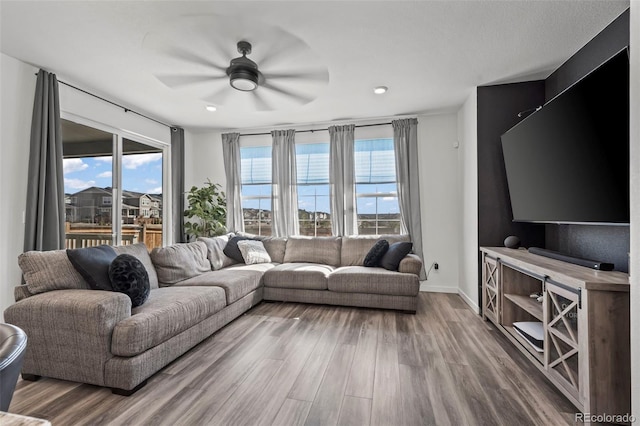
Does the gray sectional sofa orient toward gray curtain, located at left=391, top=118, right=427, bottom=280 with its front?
no

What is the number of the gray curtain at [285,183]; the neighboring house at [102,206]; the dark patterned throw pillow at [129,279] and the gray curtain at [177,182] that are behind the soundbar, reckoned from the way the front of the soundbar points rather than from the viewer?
0

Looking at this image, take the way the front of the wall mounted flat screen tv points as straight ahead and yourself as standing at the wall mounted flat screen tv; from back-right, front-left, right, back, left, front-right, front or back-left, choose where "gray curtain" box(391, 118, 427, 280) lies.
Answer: right

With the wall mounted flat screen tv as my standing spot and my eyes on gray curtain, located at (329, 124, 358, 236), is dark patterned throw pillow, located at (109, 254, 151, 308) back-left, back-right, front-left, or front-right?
front-left

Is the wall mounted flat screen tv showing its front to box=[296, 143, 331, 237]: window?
no

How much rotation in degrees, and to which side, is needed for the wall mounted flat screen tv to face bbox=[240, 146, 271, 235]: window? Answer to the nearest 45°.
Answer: approximately 45° to its right

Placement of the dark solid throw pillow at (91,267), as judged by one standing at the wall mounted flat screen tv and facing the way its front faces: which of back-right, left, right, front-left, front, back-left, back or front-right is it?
front

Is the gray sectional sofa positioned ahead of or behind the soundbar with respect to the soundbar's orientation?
ahead

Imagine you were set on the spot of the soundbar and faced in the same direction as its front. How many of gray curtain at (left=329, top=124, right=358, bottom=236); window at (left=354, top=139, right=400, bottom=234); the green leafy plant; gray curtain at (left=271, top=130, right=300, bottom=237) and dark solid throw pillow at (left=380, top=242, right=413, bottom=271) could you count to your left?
0

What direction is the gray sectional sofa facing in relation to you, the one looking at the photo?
facing the viewer and to the right of the viewer

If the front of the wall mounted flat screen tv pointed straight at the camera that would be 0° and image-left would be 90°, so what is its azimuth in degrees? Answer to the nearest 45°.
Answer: approximately 45°

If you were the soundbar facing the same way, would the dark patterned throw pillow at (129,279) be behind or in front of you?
in front

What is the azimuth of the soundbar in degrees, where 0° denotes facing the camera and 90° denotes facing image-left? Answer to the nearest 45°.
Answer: approximately 45°

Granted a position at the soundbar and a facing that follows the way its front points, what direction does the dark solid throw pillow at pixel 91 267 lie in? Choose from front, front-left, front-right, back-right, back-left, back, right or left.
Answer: front

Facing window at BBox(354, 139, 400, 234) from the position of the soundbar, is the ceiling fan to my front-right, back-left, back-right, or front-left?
front-left

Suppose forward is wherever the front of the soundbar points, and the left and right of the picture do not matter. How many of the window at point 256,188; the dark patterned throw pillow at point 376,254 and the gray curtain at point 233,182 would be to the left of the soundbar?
0

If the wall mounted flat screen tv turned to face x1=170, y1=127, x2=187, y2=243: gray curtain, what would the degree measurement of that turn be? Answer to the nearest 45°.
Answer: approximately 45° to its right

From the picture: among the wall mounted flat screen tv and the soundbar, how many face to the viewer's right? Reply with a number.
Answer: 0

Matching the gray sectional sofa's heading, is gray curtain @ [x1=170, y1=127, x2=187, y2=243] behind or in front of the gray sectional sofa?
behind

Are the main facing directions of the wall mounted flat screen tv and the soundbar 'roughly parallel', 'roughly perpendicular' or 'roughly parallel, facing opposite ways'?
roughly parallel
